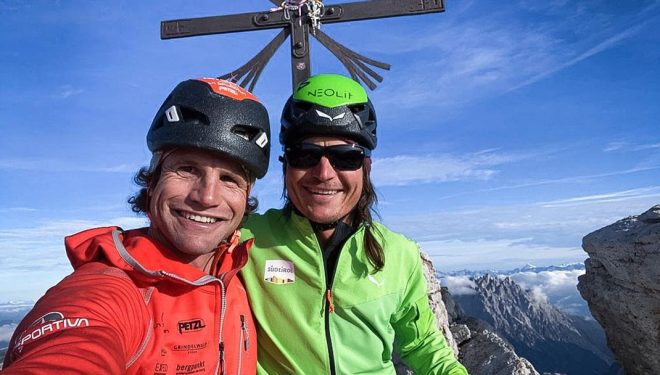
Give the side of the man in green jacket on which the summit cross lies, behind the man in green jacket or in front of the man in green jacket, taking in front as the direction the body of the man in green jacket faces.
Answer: behind

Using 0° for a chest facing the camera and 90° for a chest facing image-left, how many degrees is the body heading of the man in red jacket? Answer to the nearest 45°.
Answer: approximately 315°

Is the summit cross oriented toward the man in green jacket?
yes

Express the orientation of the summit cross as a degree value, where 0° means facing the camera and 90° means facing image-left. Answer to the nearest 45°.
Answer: approximately 0°

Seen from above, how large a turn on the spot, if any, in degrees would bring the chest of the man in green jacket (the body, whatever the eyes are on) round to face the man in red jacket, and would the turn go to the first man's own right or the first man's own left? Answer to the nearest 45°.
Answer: approximately 45° to the first man's own right

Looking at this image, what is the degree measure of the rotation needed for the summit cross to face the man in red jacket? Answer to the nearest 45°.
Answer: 0° — it already faces them
